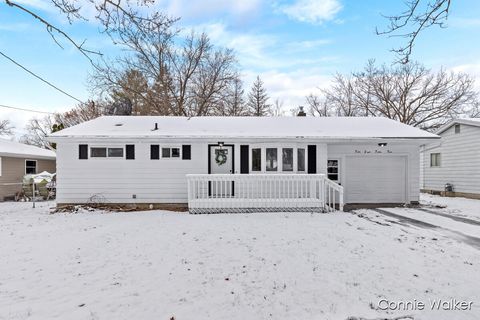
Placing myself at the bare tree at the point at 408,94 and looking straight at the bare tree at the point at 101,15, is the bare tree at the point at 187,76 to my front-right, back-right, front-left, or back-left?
front-right

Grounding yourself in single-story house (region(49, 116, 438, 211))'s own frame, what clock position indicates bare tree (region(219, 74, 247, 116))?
The bare tree is roughly at 6 o'clock from the single-story house.

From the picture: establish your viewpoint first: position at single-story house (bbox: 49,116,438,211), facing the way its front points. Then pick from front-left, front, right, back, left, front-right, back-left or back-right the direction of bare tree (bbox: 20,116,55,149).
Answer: back-right

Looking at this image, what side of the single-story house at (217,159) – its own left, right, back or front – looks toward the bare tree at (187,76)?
back

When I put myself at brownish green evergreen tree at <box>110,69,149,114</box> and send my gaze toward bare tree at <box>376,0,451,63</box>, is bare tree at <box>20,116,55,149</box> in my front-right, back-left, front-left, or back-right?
back-right

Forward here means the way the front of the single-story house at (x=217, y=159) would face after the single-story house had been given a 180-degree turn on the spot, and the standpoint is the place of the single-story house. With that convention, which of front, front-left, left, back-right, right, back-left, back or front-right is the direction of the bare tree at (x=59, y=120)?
front-left

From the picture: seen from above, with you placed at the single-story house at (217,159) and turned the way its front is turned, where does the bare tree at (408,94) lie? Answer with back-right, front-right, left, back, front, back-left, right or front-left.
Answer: back-left

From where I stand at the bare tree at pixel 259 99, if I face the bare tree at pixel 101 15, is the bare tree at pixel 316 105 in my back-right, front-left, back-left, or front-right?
back-left

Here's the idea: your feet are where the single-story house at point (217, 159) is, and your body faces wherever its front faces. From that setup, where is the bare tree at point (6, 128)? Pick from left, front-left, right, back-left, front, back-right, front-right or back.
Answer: back-right

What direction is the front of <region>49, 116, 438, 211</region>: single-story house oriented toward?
toward the camera

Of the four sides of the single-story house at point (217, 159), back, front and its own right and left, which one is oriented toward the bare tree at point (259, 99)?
back
